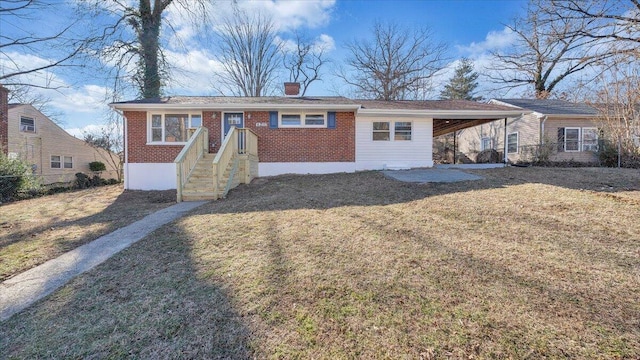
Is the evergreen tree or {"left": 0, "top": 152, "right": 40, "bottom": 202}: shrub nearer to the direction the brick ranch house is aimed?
the shrub

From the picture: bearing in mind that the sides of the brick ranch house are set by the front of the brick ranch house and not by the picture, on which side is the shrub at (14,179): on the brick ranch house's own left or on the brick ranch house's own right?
on the brick ranch house's own right

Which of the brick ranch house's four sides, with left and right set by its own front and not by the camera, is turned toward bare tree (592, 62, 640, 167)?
left

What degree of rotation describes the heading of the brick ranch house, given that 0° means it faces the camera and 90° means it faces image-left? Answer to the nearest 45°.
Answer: approximately 0°

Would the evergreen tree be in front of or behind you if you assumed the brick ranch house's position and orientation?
behind

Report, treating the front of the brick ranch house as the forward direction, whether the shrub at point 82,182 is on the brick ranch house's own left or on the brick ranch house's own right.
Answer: on the brick ranch house's own right

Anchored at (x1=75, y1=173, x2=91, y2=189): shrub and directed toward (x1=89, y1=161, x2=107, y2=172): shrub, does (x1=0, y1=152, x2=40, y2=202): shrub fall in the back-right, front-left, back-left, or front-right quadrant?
back-left

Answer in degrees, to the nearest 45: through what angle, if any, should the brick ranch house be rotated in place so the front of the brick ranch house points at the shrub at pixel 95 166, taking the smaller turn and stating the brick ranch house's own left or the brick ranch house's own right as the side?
approximately 135° to the brick ranch house's own right

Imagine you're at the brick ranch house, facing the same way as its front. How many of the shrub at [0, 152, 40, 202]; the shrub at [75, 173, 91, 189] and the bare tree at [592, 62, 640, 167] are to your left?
1
